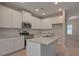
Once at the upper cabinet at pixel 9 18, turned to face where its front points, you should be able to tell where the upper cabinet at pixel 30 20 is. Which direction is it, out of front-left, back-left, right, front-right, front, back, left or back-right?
left

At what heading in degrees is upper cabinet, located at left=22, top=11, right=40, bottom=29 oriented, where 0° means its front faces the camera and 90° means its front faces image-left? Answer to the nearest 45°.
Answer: approximately 315°

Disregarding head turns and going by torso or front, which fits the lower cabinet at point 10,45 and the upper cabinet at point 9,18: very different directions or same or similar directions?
same or similar directions

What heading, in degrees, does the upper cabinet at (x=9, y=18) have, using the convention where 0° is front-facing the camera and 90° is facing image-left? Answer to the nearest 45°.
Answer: approximately 315°

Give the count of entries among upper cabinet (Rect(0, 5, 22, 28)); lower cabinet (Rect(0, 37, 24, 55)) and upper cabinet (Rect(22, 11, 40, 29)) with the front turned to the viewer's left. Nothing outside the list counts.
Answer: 0

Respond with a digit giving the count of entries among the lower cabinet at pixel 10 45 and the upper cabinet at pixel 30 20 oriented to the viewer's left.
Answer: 0
